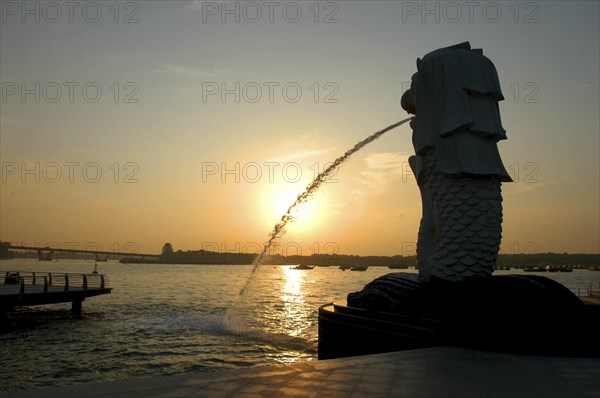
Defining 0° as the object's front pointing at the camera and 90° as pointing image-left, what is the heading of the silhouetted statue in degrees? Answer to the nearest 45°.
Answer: approximately 135°
